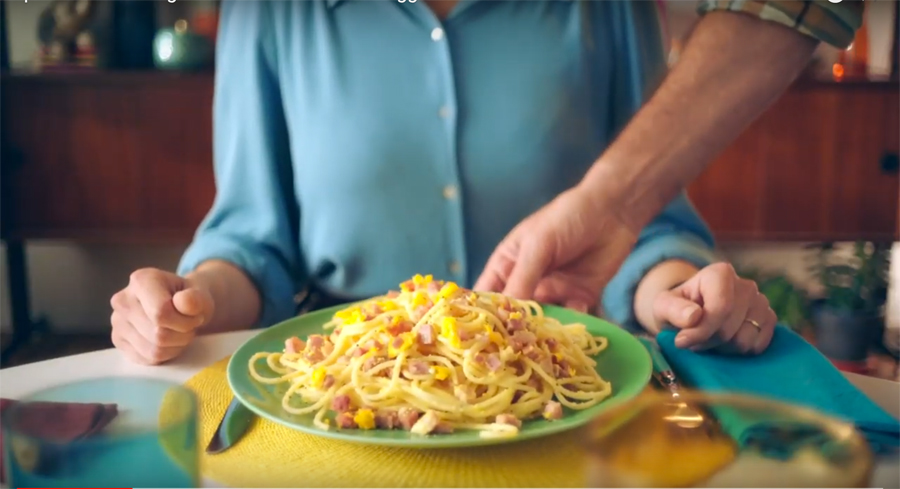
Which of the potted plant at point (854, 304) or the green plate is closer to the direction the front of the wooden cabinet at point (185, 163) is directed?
the green plate

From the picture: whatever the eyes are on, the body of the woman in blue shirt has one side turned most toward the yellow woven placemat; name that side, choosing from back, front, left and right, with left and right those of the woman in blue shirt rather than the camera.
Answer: front

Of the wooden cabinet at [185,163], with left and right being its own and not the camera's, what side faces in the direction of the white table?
front

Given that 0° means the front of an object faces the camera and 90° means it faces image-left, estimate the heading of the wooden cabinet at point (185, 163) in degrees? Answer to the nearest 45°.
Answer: approximately 0°

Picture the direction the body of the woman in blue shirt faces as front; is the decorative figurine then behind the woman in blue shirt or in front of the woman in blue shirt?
behind

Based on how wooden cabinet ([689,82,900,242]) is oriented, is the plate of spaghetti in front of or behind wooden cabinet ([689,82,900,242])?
in front

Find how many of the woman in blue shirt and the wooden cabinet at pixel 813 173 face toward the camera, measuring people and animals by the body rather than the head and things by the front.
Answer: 2

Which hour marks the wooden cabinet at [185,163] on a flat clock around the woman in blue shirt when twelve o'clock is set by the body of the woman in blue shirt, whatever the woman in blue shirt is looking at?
The wooden cabinet is roughly at 5 o'clock from the woman in blue shirt.
